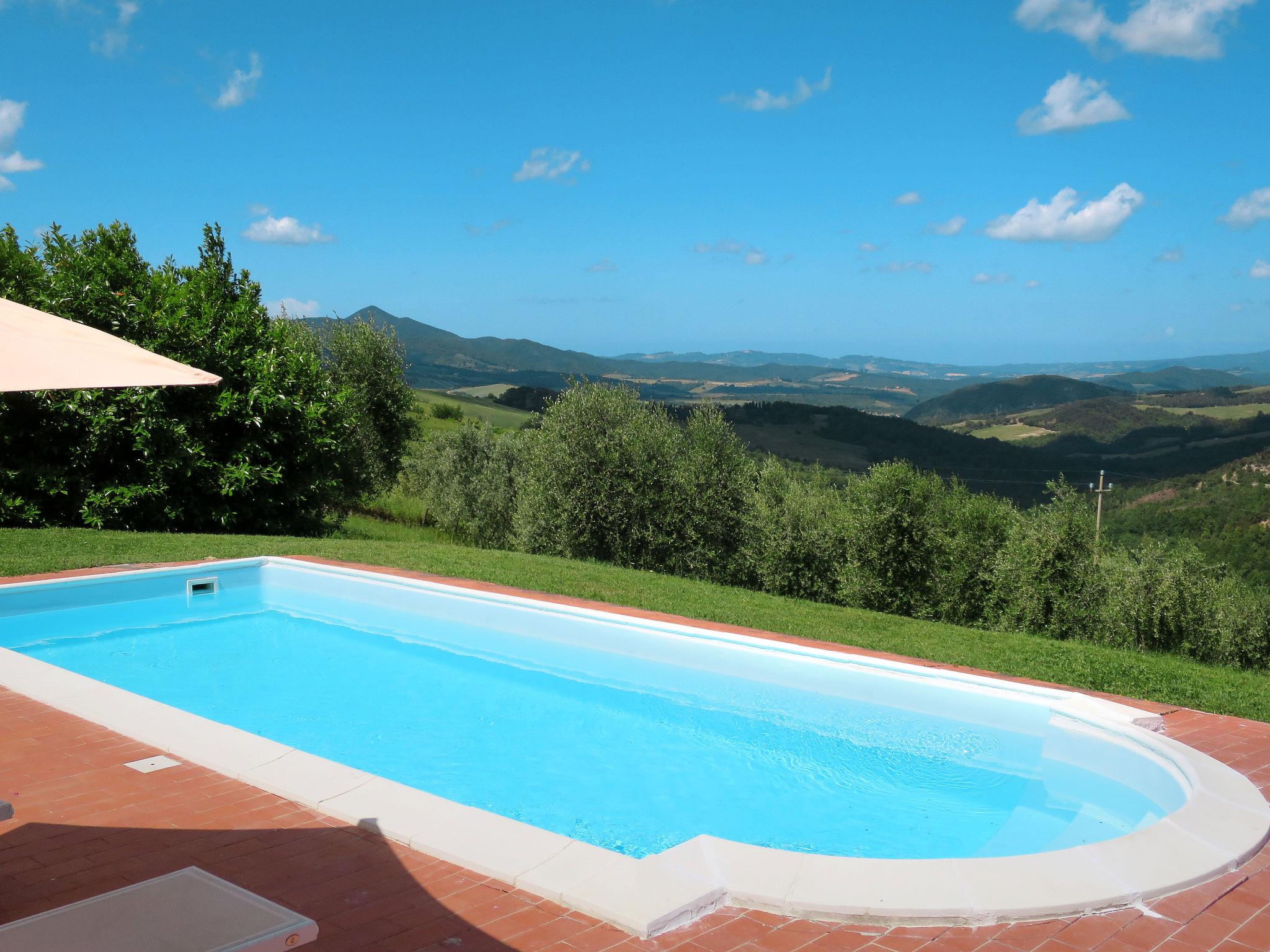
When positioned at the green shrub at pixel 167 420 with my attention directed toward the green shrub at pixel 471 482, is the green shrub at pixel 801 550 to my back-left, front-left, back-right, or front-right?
front-right
